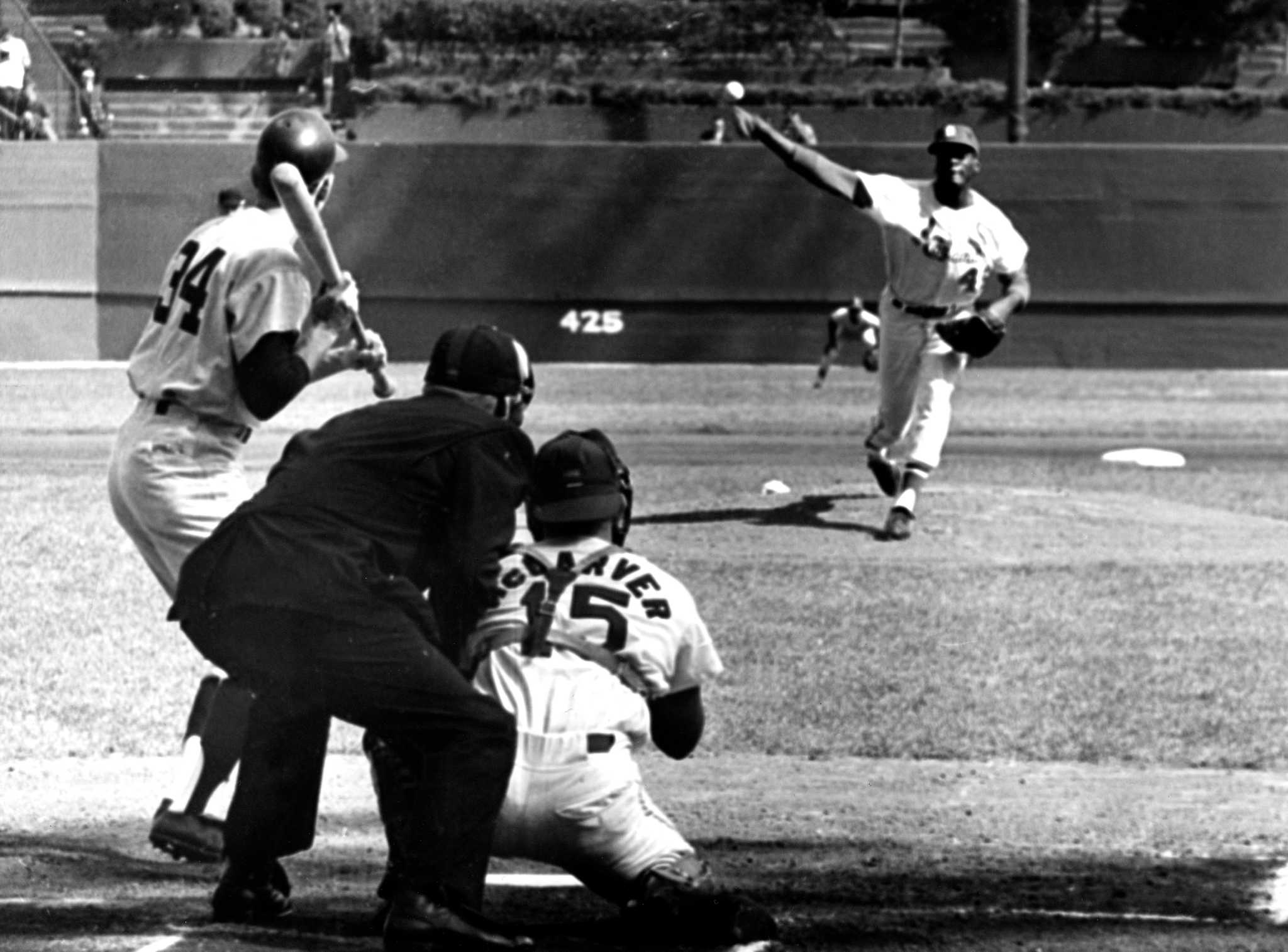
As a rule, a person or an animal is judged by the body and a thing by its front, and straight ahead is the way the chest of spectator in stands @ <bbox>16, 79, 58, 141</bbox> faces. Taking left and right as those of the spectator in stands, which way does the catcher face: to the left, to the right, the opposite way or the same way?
the opposite way

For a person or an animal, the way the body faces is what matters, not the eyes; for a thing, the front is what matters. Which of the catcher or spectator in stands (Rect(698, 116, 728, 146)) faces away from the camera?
the catcher

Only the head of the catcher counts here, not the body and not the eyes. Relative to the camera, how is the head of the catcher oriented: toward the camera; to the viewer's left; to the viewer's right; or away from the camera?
away from the camera

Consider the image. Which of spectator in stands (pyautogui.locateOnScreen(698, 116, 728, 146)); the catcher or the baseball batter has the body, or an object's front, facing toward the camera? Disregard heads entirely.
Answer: the spectator in stands

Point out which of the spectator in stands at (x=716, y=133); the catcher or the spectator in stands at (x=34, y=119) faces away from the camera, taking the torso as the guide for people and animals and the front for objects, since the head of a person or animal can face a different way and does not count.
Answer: the catcher

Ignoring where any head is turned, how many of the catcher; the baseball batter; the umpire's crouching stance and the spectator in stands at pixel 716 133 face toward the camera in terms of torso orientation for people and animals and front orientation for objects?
1

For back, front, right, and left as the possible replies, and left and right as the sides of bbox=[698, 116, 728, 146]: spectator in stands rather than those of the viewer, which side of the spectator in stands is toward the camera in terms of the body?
front

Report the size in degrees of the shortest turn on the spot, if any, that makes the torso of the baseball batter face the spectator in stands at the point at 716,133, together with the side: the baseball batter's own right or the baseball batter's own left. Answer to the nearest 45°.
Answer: approximately 45° to the baseball batter's own left

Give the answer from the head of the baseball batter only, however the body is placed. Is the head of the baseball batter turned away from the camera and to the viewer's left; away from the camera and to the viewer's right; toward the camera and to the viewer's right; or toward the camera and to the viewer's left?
away from the camera and to the viewer's right

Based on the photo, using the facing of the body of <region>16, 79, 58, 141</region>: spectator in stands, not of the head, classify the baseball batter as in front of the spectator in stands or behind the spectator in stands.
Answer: in front

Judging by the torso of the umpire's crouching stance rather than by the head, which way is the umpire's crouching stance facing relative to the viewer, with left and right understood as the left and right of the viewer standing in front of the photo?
facing away from the viewer and to the right of the viewer

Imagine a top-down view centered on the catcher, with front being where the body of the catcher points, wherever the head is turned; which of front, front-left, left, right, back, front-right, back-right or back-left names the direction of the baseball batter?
front-left

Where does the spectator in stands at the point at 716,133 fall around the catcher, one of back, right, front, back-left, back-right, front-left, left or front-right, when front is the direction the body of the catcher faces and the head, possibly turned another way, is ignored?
front

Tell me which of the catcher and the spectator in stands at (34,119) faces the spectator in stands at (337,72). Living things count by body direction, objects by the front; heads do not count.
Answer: the catcher

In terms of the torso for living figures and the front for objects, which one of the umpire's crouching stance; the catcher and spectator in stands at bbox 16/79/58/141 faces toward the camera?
the spectator in stands

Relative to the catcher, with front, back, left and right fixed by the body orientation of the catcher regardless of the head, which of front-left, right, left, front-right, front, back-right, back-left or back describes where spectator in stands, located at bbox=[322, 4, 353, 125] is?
front
